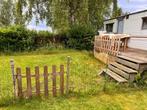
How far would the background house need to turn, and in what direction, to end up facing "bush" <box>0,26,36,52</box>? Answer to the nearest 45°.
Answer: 0° — it already faces it

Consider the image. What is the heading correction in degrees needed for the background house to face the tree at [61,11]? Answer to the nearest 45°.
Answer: approximately 45° to its right

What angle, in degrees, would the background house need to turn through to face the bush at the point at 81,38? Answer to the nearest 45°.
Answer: approximately 45° to its right

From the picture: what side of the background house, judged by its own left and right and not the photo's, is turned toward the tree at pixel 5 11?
right

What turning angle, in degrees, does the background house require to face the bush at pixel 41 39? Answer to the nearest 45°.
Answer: approximately 45° to its right

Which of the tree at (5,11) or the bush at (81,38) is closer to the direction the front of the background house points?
the bush

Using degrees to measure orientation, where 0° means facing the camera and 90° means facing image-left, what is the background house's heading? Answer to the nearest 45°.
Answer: approximately 45°
